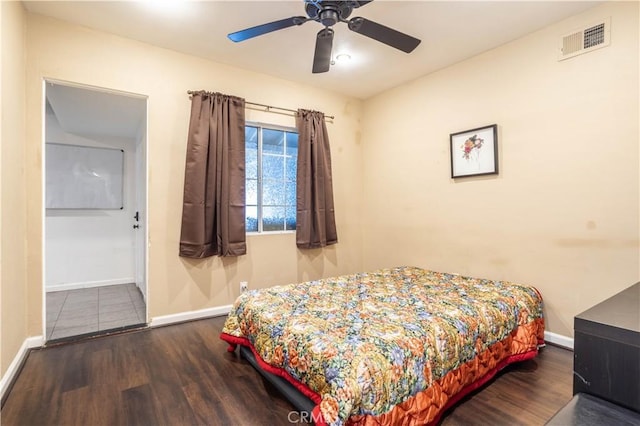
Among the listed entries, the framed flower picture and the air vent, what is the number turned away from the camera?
0

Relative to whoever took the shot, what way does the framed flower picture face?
facing the viewer and to the left of the viewer

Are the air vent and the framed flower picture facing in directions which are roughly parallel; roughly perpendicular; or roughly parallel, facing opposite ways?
roughly parallel

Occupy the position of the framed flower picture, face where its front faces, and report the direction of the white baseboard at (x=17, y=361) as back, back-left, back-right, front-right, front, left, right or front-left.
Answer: front

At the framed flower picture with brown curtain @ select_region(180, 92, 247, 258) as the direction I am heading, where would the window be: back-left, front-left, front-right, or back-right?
front-right

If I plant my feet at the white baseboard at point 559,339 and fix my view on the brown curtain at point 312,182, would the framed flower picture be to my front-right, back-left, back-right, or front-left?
front-right

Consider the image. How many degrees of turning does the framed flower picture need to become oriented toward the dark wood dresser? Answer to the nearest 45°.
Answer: approximately 45° to its left

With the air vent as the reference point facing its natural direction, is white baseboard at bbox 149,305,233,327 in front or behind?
in front

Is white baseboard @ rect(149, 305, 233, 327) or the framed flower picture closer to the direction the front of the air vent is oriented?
the white baseboard

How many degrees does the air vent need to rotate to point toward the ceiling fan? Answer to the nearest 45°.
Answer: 0° — it already faces it

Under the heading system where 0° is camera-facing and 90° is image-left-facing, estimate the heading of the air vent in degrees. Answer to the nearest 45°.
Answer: approximately 45°

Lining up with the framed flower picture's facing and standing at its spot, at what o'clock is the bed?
The bed is roughly at 11 o'clock from the framed flower picture.

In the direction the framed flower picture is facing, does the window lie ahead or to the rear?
ahead

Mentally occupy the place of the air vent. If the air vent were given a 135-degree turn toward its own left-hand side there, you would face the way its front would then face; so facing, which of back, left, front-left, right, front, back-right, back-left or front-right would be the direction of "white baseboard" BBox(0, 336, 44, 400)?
back-right

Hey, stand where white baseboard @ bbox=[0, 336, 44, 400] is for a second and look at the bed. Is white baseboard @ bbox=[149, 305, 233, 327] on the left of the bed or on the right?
left
